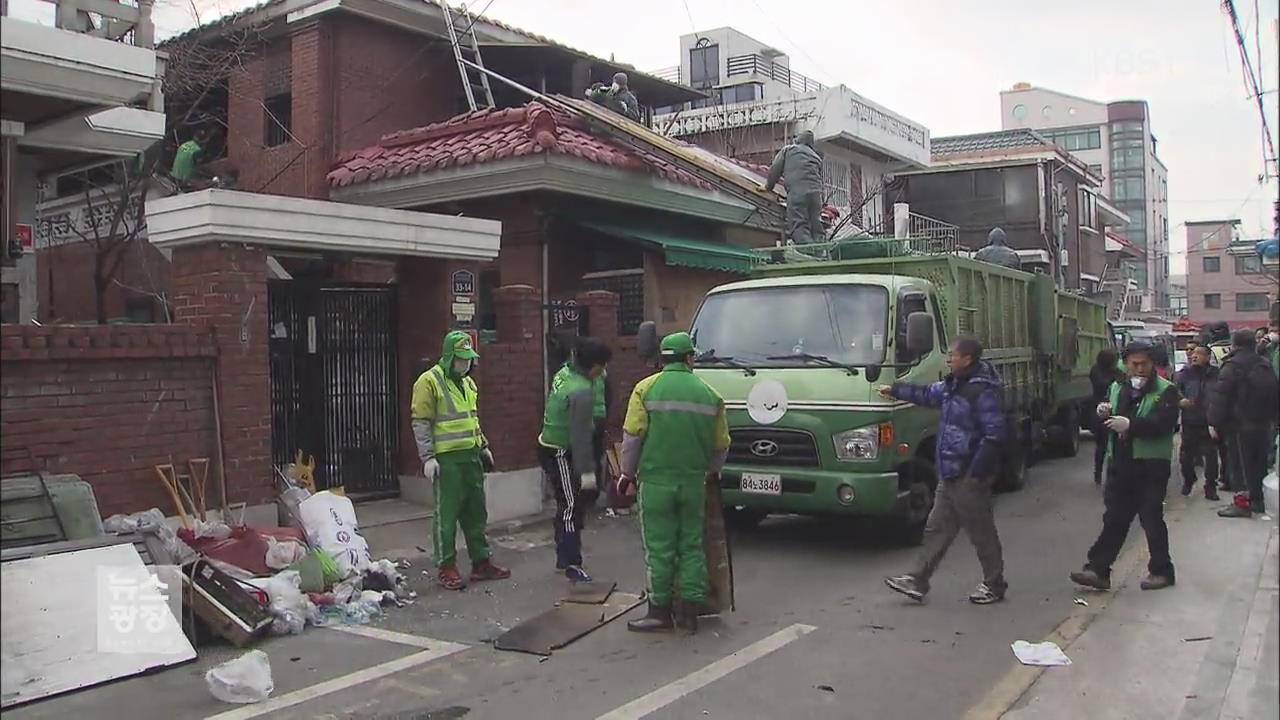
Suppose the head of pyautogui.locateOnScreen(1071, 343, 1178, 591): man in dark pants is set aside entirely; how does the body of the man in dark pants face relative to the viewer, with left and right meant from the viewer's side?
facing the viewer and to the left of the viewer

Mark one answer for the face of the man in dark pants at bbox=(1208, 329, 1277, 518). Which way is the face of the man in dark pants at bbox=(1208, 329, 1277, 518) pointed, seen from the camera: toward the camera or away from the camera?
away from the camera

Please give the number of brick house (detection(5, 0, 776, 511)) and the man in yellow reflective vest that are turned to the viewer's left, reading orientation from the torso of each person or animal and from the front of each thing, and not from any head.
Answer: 0

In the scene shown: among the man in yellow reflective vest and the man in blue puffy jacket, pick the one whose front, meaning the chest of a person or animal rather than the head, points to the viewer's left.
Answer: the man in blue puffy jacket

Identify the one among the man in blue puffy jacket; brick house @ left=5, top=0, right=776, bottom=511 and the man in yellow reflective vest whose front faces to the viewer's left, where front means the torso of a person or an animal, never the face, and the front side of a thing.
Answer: the man in blue puffy jacket

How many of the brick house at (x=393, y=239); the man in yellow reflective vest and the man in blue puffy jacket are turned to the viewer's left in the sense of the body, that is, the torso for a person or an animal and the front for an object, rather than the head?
1

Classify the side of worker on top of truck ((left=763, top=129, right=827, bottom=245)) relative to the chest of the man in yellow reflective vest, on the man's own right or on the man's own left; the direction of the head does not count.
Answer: on the man's own left

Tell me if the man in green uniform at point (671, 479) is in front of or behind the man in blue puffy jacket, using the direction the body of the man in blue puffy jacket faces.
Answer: in front

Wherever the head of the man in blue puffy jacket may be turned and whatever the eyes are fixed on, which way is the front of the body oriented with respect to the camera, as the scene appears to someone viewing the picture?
to the viewer's left

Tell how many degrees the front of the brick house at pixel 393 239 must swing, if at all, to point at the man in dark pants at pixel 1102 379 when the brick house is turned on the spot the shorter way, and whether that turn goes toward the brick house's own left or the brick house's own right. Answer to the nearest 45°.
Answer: approximately 45° to the brick house's own left

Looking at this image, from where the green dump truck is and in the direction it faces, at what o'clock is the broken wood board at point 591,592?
The broken wood board is roughly at 12 o'clock from the green dump truck.

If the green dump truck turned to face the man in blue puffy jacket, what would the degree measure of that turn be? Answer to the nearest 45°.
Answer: approximately 90° to its left

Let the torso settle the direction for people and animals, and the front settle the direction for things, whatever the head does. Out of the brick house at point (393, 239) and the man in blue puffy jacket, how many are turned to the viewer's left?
1

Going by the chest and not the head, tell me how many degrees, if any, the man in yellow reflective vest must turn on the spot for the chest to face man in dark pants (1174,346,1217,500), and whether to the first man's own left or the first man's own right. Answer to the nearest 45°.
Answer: approximately 45° to the first man's own left

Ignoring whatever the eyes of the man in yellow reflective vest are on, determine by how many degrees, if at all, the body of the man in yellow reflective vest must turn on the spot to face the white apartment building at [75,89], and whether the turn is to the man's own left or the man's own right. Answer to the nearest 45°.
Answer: approximately 135° to the man's own right

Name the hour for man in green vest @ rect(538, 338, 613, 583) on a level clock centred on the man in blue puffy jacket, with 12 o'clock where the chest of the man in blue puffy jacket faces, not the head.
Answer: The man in green vest is roughly at 12 o'clock from the man in blue puffy jacket.

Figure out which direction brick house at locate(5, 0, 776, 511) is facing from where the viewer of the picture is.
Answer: facing the viewer and to the right of the viewer
